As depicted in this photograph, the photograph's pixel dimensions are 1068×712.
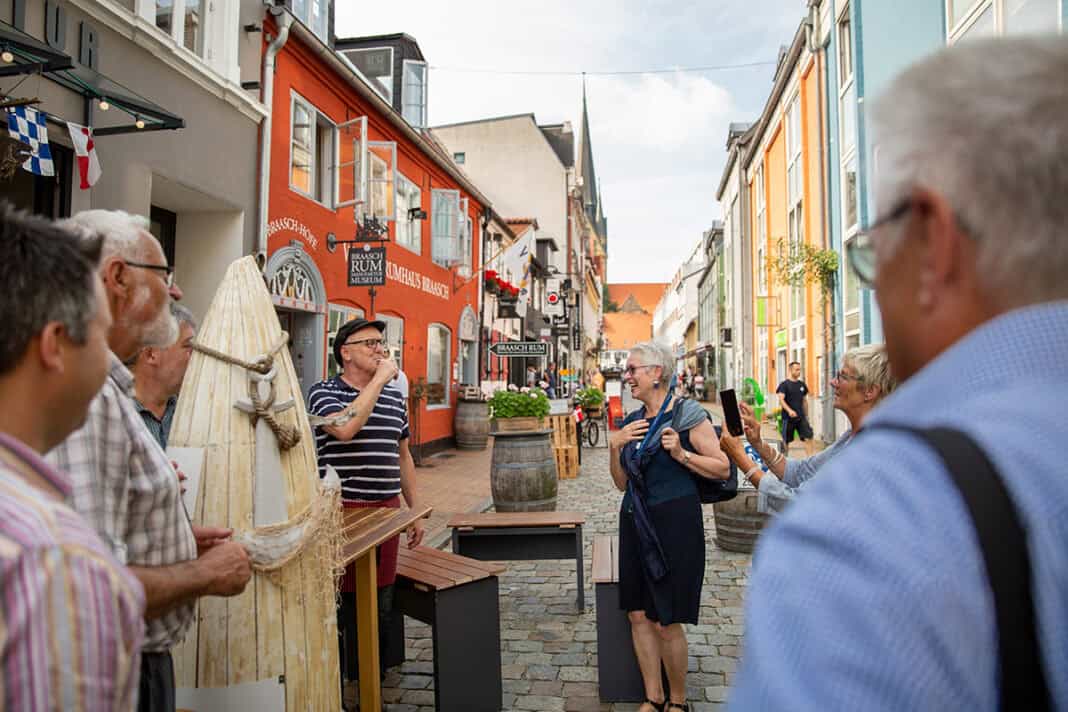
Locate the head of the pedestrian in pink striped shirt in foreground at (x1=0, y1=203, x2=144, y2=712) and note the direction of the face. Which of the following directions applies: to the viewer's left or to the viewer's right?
to the viewer's right

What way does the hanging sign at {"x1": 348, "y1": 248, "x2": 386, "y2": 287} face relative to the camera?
toward the camera

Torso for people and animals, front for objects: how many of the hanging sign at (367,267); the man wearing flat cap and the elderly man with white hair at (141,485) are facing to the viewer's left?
0

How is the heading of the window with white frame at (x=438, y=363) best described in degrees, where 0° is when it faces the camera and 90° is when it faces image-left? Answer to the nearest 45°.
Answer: approximately 315°

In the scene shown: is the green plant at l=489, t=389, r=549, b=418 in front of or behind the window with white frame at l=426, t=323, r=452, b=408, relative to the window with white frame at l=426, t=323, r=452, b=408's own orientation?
in front

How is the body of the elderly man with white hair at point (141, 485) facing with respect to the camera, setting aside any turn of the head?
to the viewer's right

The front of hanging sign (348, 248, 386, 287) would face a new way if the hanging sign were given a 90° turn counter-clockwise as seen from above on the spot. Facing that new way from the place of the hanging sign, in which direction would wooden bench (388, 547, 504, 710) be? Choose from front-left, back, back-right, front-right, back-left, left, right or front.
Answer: right

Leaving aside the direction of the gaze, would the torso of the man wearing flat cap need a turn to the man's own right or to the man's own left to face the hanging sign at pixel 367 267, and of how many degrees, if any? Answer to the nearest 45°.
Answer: approximately 135° to the man's own left

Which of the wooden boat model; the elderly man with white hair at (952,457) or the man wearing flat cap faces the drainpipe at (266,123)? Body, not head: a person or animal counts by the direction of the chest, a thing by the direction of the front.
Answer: the elderly man with white hair

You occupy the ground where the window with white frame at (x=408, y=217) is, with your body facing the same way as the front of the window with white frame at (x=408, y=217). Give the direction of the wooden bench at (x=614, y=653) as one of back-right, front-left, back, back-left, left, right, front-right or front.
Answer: front-right

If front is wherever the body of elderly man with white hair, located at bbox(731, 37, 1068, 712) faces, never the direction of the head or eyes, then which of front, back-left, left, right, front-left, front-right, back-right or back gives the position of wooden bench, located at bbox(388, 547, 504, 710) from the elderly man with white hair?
front

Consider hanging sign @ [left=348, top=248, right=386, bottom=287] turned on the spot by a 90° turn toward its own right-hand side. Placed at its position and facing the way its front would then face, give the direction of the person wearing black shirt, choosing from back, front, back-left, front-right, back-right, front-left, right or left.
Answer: back
